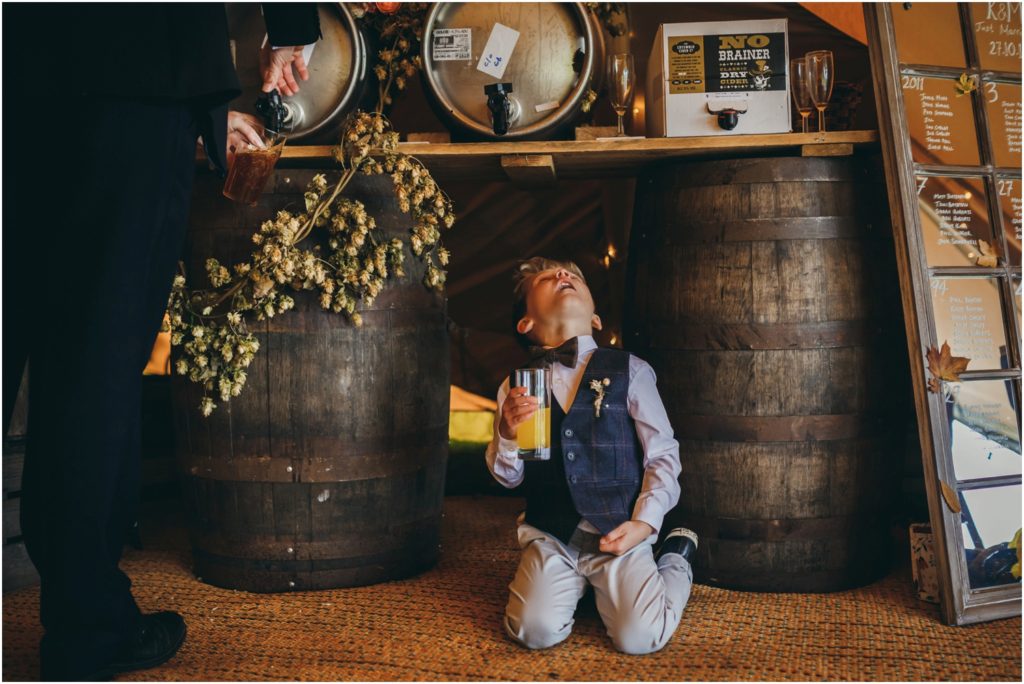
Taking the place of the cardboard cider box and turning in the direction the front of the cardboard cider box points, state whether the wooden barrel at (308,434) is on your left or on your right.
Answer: on your right

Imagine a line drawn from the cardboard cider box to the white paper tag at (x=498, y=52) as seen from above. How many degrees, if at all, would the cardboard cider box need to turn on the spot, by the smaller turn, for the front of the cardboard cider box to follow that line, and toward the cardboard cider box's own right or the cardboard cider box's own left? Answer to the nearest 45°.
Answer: approximately 90° to the cardboard cider box's own right

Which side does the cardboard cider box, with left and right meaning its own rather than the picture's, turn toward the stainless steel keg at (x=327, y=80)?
right

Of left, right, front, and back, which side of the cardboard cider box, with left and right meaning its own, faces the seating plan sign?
left

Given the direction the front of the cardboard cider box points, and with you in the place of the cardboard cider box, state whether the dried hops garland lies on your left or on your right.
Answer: on your right

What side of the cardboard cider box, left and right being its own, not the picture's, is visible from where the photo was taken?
front
